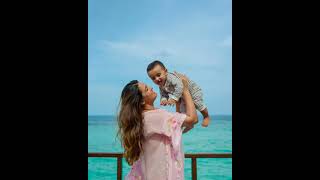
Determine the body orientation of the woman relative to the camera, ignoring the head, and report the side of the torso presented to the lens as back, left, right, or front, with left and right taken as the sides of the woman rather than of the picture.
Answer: right

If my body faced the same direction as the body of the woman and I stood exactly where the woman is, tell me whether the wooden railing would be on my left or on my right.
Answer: on my left

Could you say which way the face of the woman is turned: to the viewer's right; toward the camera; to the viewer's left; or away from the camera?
to the viewer's right
